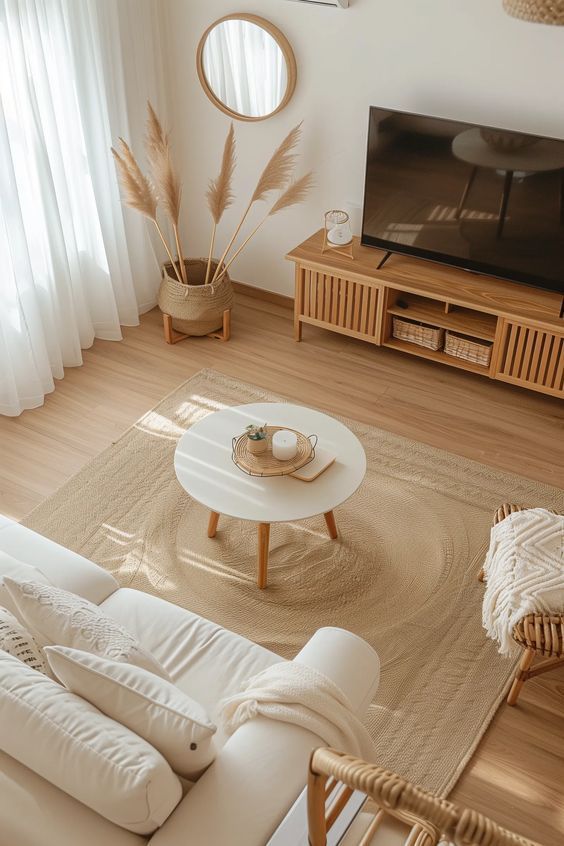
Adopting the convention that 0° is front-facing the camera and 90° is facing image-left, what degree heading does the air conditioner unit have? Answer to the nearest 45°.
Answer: approximately 45°

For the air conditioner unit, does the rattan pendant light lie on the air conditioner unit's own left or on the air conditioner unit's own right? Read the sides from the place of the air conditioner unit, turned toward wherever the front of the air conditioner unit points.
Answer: on the air conditioner unit's own left

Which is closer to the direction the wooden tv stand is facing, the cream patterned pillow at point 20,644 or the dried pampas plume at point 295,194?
the cream patterned pillow

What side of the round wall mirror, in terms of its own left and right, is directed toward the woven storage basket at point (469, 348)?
left

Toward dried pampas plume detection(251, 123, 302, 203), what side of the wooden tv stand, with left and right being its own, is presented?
right

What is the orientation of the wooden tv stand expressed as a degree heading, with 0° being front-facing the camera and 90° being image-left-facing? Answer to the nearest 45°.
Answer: approximately 45°
